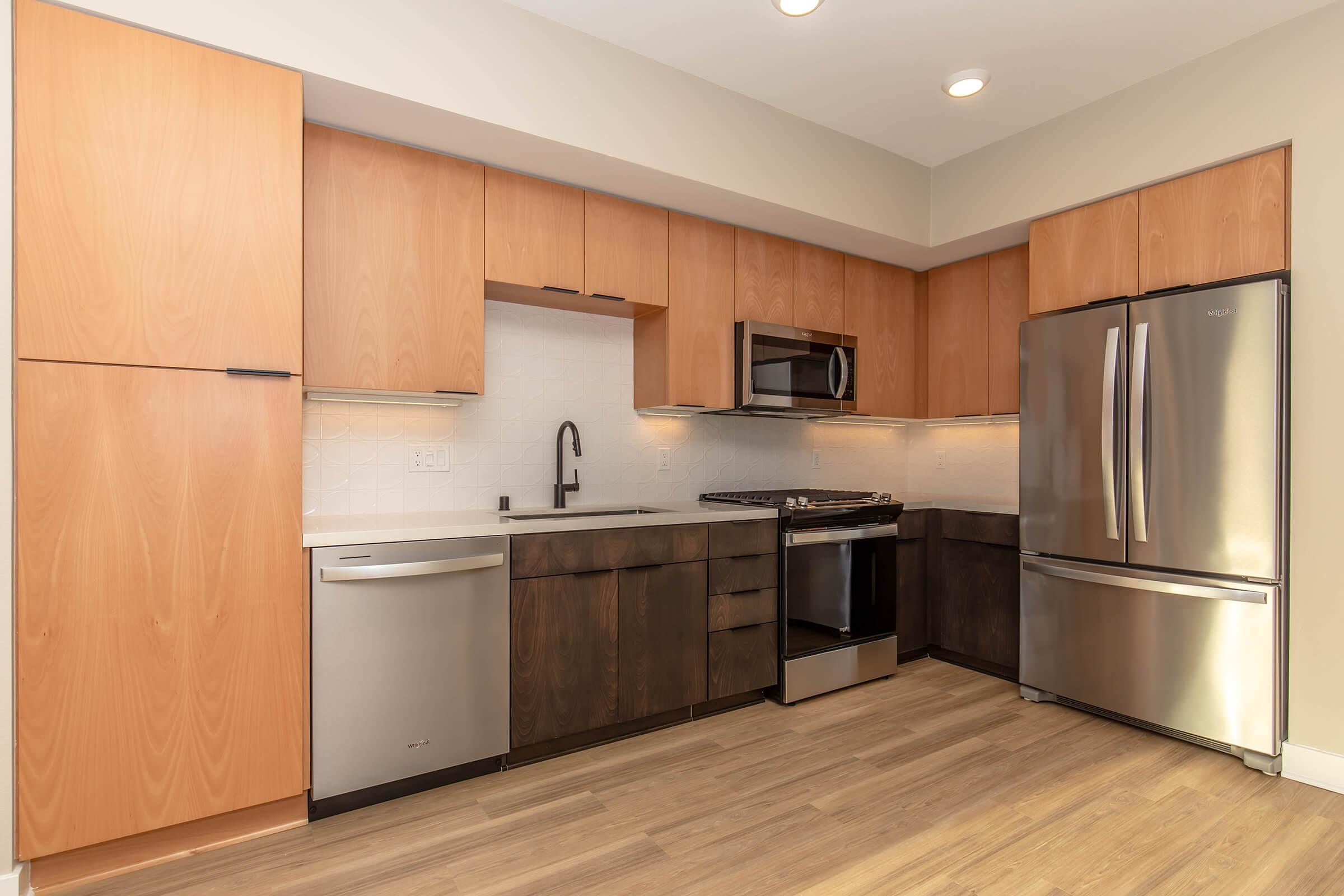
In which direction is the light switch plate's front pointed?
toward the camera

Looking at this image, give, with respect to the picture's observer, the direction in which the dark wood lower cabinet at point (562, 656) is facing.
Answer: facing the viewer and to the right of the viewer

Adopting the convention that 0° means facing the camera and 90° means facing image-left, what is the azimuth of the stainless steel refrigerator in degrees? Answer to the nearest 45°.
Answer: approximately 45°

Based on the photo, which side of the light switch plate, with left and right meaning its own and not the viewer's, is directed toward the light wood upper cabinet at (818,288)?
left

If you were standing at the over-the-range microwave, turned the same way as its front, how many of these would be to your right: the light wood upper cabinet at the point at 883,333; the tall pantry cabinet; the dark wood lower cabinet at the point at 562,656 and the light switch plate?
3

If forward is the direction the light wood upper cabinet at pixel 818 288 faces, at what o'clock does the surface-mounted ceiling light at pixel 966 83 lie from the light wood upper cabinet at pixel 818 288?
The surface-mounted ceiling light is roughly at 12 o'clock from the light wood upper cabinet.

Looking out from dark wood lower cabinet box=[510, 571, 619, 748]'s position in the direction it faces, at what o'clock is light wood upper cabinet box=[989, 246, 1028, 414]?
The light wood upper cabinet is roughly at 10 o'clock from the dark wood lower cabinet.

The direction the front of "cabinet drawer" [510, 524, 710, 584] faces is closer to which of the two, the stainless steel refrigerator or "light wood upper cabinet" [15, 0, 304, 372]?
the stainless steel refrigerator

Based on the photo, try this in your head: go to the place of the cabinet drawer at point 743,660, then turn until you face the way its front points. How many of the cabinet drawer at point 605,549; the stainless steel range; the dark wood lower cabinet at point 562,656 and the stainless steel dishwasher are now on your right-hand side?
3

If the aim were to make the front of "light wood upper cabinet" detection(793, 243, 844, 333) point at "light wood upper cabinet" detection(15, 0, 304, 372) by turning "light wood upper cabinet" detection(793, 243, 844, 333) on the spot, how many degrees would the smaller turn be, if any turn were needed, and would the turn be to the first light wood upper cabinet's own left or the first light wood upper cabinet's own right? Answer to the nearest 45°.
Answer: approximately 90° to the first light wood upper cabinet's own right
